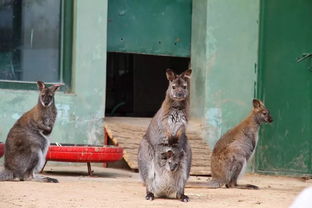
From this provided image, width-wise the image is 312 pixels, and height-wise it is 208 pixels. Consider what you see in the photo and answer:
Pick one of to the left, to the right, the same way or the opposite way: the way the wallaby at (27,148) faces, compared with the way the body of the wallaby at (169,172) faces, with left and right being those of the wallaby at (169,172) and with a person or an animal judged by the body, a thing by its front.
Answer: to the left

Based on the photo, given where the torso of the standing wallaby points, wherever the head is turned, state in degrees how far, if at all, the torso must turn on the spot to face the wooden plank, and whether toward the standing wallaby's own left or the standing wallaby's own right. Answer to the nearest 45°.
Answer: approximately 180°

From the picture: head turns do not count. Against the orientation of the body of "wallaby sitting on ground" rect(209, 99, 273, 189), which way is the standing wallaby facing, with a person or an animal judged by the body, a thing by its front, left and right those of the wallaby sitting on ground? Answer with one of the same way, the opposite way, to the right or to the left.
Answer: to the right

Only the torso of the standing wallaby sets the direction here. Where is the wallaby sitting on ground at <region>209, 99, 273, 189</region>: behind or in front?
behind

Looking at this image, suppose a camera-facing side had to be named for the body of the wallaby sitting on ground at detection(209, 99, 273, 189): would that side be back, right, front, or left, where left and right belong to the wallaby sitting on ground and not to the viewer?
right

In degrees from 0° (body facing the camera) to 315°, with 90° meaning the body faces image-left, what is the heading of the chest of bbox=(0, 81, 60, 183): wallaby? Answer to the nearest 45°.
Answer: approximately 270°

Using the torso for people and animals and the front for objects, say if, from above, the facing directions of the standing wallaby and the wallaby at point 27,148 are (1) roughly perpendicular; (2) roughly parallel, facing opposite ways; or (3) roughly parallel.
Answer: roughly perpendicular

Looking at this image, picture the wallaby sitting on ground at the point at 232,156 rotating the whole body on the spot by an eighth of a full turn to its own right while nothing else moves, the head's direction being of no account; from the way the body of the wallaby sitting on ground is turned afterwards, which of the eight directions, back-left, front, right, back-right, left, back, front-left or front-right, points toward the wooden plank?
back

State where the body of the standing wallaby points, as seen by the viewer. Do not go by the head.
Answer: toward the camera

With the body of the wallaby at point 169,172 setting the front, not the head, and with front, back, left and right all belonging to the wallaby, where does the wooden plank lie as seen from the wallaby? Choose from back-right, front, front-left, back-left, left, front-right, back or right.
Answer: back

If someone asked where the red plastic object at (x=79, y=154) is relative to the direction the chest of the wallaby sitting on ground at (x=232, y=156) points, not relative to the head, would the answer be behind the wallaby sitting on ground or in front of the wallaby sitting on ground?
behind

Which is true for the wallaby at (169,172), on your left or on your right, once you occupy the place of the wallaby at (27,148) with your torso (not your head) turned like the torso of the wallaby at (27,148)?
on your right

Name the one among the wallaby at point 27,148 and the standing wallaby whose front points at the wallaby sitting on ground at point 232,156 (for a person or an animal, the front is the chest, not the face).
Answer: the wallaby
